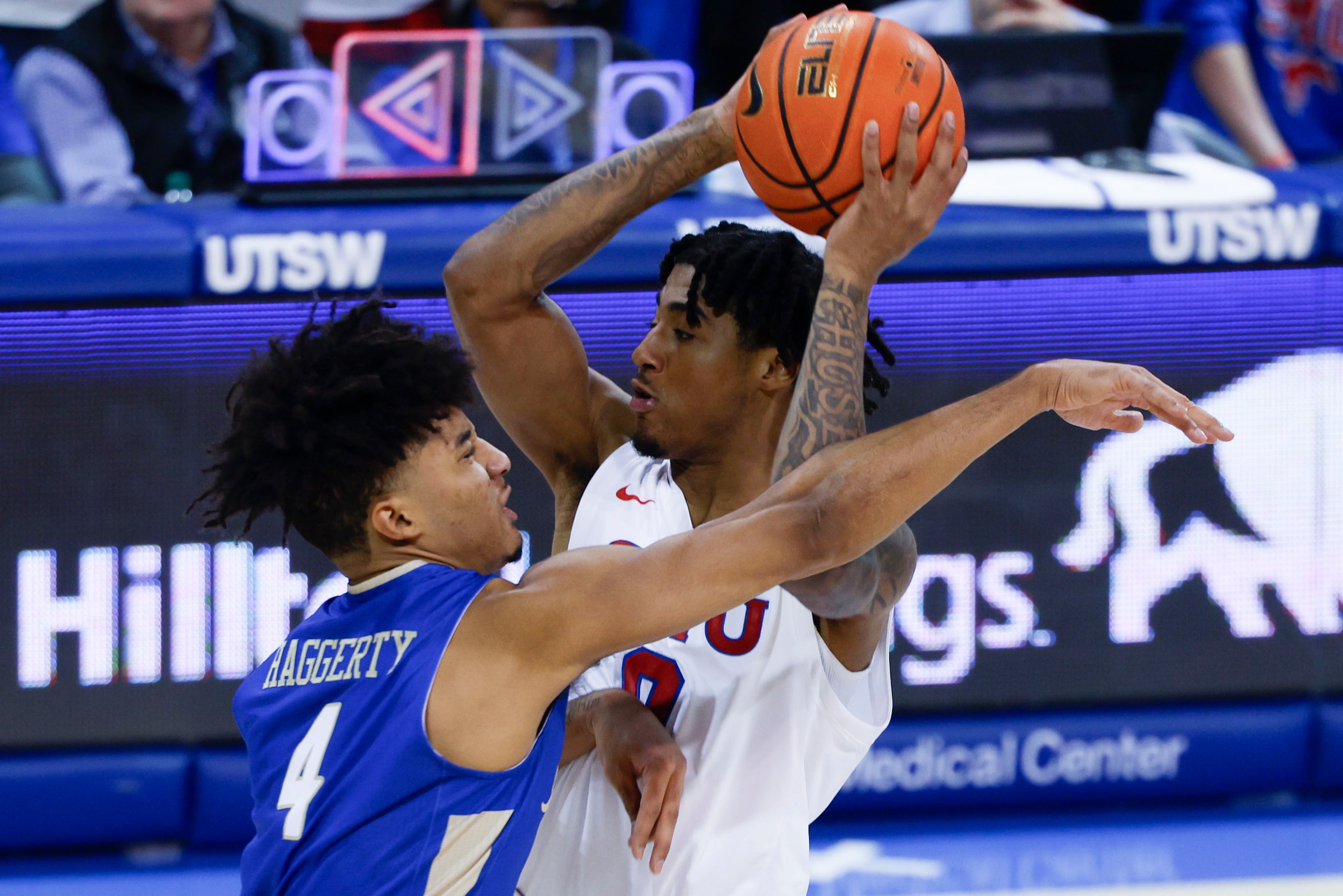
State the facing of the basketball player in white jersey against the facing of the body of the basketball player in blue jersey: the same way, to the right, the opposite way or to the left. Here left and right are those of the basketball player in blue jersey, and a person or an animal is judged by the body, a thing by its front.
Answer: the opposite way

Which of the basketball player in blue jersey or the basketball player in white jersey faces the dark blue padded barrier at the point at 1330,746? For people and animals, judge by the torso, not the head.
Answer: the basketball player in blue jersey

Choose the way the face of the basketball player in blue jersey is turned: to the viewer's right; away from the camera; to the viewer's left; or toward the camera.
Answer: to the viewer's right

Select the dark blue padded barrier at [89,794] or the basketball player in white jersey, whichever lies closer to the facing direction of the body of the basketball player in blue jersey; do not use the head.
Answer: the basketball player in white jersey

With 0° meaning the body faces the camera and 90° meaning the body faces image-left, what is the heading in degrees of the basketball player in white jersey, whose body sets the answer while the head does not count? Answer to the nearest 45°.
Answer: approximately 45°

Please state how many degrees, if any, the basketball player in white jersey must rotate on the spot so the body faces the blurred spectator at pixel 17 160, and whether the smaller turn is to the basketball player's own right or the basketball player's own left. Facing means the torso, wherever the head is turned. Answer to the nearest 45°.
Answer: approximately 90° to the basketball player's own right

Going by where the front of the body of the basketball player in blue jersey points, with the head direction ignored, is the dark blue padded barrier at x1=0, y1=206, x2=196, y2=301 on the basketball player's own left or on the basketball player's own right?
on the basketball player's own left

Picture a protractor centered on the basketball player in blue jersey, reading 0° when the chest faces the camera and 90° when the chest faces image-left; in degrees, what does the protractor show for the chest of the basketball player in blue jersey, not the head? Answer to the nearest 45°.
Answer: approximately 225°

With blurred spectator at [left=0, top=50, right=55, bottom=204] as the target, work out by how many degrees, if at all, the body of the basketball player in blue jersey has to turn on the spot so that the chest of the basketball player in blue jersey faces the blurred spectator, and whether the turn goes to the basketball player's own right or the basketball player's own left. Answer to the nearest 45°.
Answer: approximately 90° to the basketball player's own left

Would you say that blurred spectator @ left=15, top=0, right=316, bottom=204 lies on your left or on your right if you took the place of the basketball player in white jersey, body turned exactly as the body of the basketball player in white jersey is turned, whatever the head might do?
on your right
